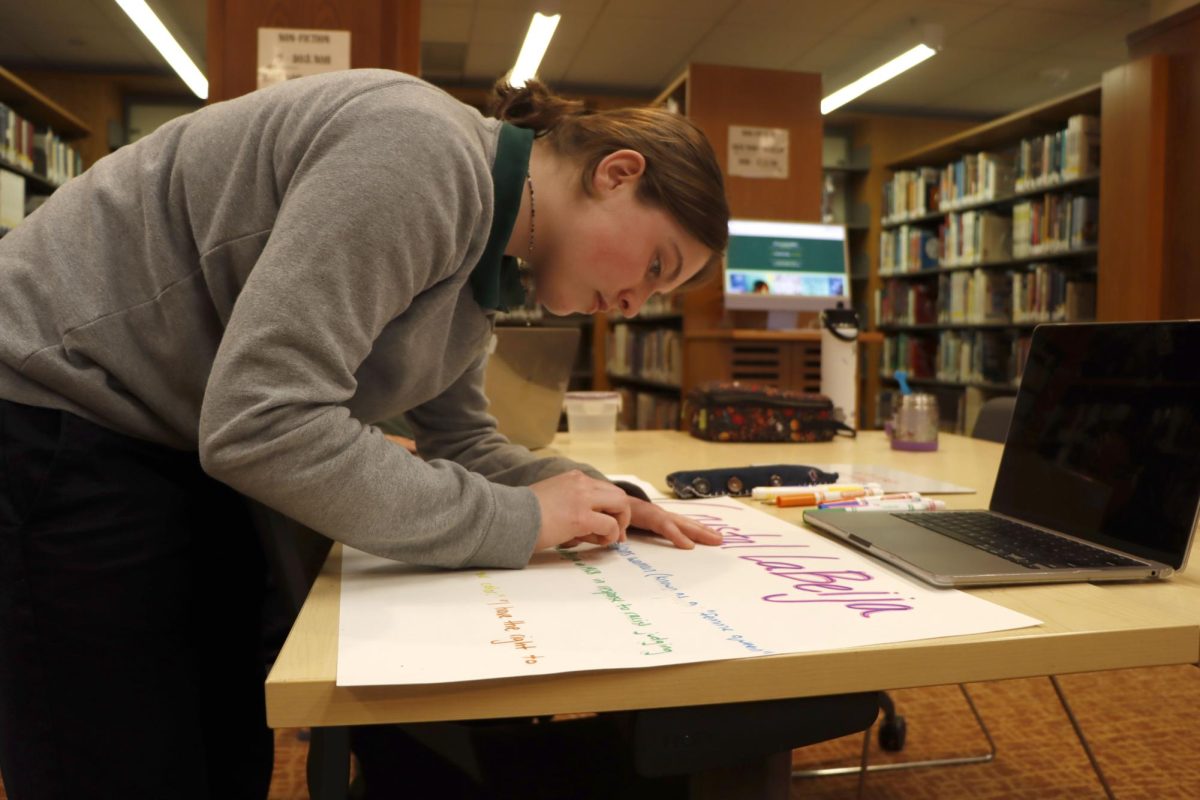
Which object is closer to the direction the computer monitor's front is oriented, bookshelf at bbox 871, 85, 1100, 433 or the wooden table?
the wooden table

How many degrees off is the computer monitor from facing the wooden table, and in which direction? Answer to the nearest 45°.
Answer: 0° — it already faces it

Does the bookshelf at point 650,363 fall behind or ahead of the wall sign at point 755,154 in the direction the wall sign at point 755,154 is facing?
behind

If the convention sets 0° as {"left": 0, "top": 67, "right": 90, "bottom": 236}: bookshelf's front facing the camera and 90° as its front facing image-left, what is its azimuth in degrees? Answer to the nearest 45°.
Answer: approximately 315°

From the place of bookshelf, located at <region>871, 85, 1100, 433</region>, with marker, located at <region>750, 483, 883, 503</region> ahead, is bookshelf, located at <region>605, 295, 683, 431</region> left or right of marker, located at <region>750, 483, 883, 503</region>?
right

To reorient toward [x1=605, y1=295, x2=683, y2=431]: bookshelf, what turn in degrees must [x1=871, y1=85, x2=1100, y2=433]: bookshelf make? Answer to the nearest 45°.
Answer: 0° — it already faces it

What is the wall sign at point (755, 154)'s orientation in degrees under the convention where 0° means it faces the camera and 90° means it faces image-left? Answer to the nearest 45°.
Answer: approximately 0°

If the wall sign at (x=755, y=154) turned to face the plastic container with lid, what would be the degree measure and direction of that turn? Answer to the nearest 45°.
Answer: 0° — it already faces it

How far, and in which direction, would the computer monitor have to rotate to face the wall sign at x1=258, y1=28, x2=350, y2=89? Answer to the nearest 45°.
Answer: approximately 45° to its right

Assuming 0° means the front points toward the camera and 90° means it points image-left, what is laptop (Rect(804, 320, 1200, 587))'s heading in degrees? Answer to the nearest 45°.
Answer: approximately 45°
